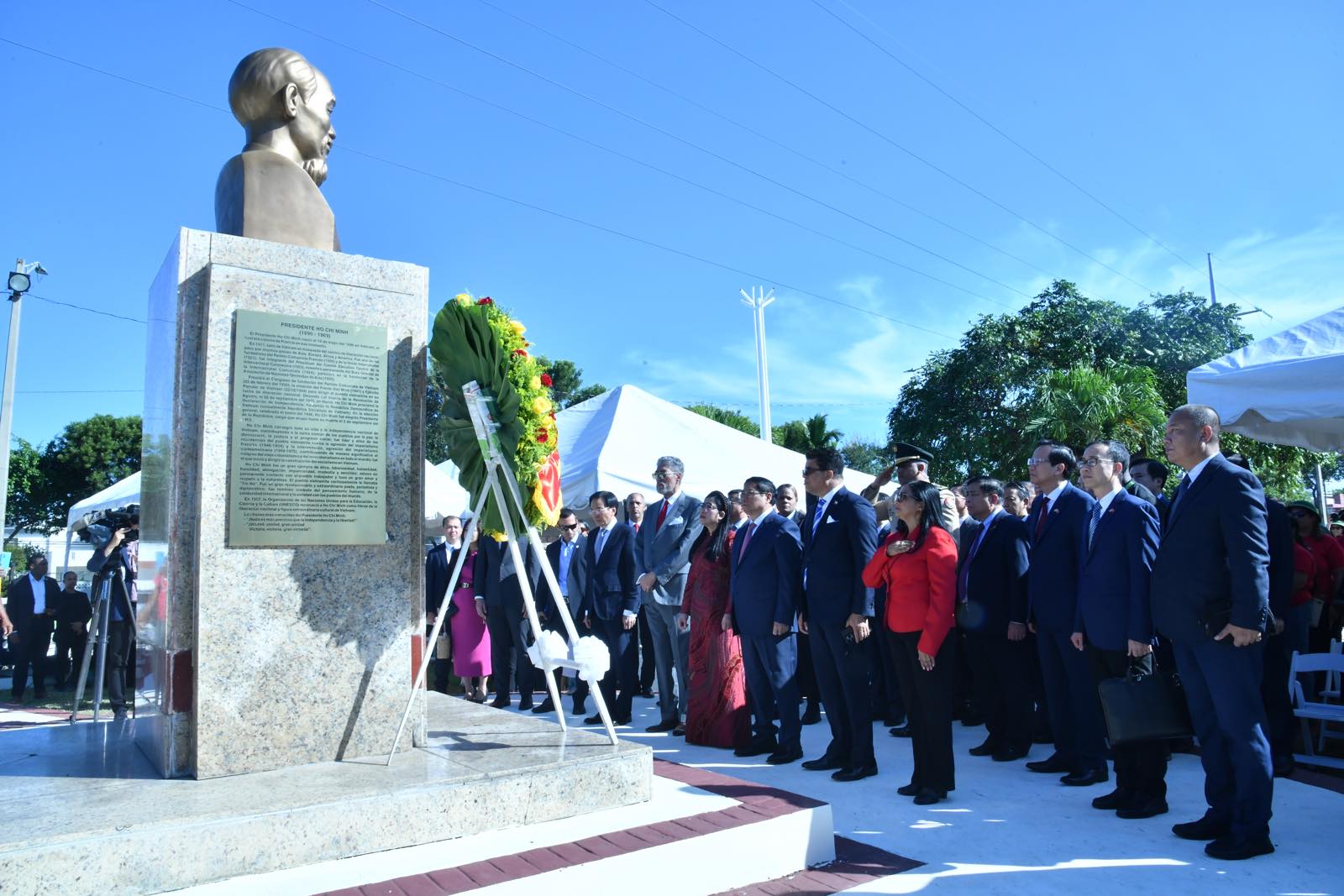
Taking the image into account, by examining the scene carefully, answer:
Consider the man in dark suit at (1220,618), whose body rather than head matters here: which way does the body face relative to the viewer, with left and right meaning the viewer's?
facing to the left of the viewer

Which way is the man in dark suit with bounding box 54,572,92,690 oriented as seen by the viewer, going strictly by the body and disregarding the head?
toward the camera

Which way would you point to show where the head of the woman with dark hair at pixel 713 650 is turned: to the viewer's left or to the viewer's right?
to the viewer's left

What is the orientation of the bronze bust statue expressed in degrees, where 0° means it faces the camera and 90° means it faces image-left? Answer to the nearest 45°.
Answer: approximately 225°

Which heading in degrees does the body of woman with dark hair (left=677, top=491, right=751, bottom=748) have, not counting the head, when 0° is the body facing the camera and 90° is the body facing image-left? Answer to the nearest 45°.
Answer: approximately 45°

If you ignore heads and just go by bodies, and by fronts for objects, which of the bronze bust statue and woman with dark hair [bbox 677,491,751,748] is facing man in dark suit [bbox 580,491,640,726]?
the bronze bust statue

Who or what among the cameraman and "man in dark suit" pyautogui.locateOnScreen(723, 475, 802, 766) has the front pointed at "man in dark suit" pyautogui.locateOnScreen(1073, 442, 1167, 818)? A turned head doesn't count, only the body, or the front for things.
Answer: the cameraman

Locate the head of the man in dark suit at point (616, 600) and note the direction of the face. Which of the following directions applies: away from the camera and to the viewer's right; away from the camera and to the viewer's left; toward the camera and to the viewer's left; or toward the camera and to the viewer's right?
toward the camera and to the viewer's left

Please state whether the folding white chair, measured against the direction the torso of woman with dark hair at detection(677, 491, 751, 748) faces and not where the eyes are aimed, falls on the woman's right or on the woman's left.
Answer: on the woman's left
